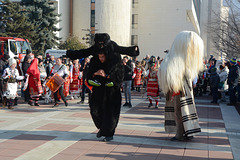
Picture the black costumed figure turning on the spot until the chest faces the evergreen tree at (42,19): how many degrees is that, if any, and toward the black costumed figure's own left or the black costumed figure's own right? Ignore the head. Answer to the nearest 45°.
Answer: approximately 180°

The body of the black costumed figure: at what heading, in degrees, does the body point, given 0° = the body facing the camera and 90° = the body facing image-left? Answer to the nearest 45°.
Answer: approximately 0°

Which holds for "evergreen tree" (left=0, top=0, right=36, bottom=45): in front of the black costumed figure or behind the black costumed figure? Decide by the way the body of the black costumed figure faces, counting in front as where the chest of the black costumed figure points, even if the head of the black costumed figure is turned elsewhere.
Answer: behind

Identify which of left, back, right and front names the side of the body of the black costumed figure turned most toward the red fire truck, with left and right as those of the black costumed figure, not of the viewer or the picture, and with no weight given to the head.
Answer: back

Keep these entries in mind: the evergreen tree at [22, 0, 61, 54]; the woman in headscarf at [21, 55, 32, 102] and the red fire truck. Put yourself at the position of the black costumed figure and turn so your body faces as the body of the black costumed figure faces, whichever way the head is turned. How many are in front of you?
0

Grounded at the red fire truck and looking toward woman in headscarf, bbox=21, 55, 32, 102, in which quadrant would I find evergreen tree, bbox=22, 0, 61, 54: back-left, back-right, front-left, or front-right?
back-left

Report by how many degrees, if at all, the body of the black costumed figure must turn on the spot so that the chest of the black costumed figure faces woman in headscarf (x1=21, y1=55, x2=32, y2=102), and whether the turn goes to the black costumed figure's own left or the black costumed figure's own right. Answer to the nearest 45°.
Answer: approximately 135° to the black costumed figure's own right
